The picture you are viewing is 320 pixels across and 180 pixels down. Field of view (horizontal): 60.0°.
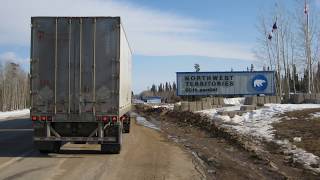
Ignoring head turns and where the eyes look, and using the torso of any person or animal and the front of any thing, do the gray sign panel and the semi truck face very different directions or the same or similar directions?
very different directions

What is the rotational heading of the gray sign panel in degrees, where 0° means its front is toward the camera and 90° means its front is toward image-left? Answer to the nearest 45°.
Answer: approximately 0°

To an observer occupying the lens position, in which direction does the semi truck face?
facing away from the viewer

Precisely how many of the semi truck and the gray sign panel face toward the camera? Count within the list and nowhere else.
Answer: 1

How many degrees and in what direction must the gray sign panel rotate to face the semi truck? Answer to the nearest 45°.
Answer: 0° — it already faces it
